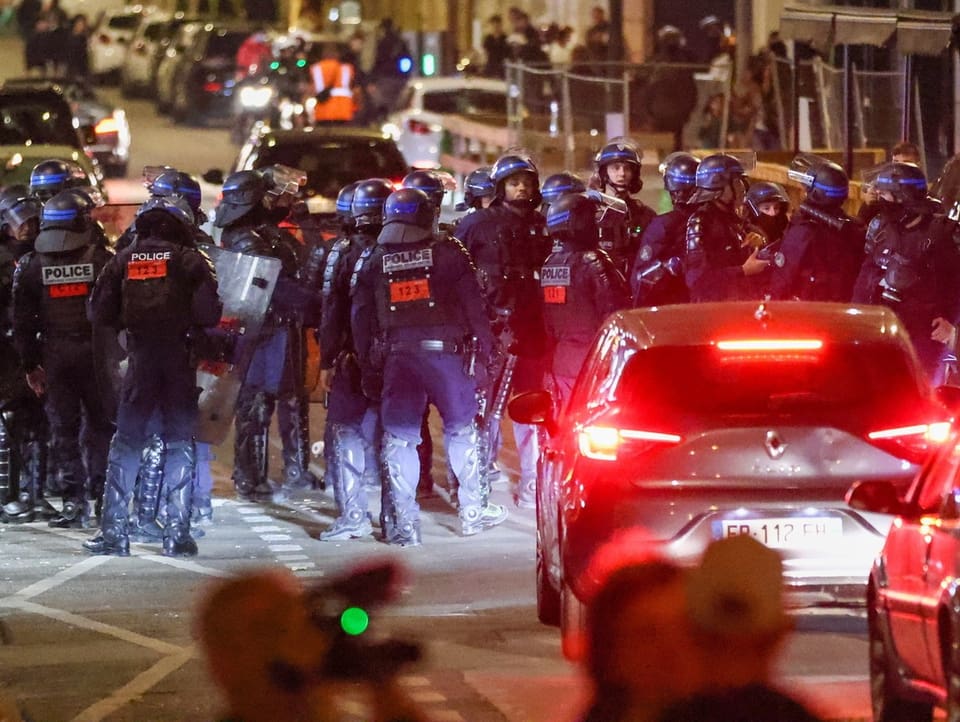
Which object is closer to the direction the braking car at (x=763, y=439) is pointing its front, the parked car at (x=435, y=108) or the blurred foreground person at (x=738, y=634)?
the parked car

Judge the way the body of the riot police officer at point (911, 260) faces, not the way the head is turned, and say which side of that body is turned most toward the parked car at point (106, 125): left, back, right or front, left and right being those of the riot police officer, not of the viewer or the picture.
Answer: right

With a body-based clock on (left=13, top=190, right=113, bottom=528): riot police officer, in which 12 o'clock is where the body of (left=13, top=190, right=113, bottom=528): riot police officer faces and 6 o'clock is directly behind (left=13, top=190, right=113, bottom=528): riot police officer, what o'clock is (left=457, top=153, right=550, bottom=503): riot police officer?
(left=457, top=153, right=550, bottom=503): riot police officer is roughly at 3 o'clock from (left=13, top=190, right=113, bottom=528): riot police officer.

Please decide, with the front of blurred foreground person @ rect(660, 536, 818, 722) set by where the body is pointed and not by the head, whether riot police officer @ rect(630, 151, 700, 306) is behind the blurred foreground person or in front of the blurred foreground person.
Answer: in front

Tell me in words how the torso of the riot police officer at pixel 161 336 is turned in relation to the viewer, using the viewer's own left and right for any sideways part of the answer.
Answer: facing away from the viewer

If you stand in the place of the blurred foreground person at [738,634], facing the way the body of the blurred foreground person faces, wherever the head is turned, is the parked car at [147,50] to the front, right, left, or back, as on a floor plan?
front

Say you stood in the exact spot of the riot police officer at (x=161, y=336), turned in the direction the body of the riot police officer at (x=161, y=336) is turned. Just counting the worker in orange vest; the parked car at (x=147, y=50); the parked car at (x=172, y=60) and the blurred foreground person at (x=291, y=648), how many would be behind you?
1

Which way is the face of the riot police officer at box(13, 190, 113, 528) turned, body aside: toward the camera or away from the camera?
away from the camera

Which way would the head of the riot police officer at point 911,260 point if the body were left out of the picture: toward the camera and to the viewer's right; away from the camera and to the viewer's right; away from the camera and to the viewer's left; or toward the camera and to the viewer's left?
toward the camera and to the viewer's left

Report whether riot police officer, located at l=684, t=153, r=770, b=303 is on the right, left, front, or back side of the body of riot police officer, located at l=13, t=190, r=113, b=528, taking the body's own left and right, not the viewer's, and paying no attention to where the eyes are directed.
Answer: right

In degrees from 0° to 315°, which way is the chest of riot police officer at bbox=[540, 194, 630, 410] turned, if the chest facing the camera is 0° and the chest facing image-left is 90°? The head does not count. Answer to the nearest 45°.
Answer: approximately 225°

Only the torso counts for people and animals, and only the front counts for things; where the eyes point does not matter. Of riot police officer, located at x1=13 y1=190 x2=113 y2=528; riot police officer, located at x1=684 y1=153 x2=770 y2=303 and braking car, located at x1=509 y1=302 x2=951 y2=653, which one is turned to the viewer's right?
riot police officer, located at x1=684 y1=153 x2=770 y2=303

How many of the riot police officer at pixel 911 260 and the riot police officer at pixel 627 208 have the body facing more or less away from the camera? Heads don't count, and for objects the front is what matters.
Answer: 0

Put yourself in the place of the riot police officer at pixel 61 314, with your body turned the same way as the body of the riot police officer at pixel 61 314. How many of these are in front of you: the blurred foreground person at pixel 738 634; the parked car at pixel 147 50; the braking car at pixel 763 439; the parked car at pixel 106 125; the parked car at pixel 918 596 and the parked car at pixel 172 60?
3

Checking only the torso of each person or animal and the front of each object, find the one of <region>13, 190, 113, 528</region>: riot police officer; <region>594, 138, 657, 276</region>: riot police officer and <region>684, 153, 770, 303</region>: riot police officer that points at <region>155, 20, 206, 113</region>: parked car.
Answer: <region>13, 190, 113, 528</region>: riot police officer

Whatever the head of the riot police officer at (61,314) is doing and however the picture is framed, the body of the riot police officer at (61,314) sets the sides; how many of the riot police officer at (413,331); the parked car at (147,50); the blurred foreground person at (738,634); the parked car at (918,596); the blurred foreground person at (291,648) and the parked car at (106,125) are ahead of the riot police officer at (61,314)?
2
